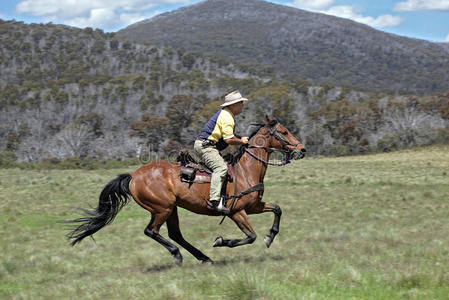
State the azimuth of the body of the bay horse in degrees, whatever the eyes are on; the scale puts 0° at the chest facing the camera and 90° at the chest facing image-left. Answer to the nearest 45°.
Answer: approximately 270°

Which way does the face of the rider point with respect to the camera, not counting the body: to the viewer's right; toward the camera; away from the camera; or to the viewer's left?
to the viewer's right

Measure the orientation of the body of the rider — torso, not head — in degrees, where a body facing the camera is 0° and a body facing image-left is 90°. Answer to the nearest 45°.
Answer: approximately 270°
